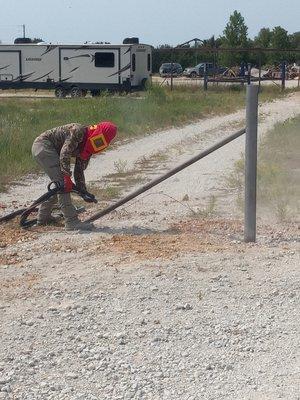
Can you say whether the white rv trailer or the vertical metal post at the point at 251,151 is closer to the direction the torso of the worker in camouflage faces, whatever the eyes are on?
the vertical metal post

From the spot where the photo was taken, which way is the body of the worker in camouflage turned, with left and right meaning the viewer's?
facing to the right of the viewer

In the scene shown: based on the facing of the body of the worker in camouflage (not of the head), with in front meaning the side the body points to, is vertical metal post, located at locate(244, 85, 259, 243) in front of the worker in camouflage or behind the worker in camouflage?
in front

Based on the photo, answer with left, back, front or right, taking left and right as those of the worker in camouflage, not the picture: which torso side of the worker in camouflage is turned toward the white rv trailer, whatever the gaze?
left

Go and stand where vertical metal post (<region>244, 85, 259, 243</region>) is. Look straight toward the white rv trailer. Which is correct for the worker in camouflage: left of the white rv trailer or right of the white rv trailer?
left

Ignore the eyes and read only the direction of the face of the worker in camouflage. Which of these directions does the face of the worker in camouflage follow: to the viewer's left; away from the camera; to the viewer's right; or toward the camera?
to the viewer's right
